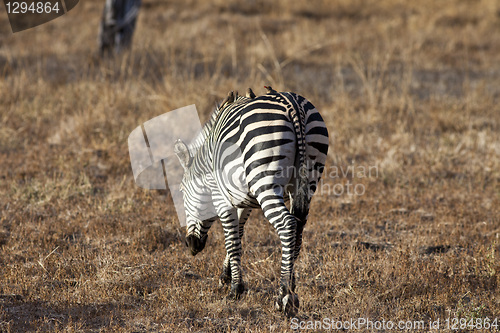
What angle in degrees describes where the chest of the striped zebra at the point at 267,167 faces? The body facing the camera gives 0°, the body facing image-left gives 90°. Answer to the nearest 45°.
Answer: approximately 135°

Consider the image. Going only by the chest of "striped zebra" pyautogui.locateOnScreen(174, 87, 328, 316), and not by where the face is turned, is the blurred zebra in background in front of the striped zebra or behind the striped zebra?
in front
